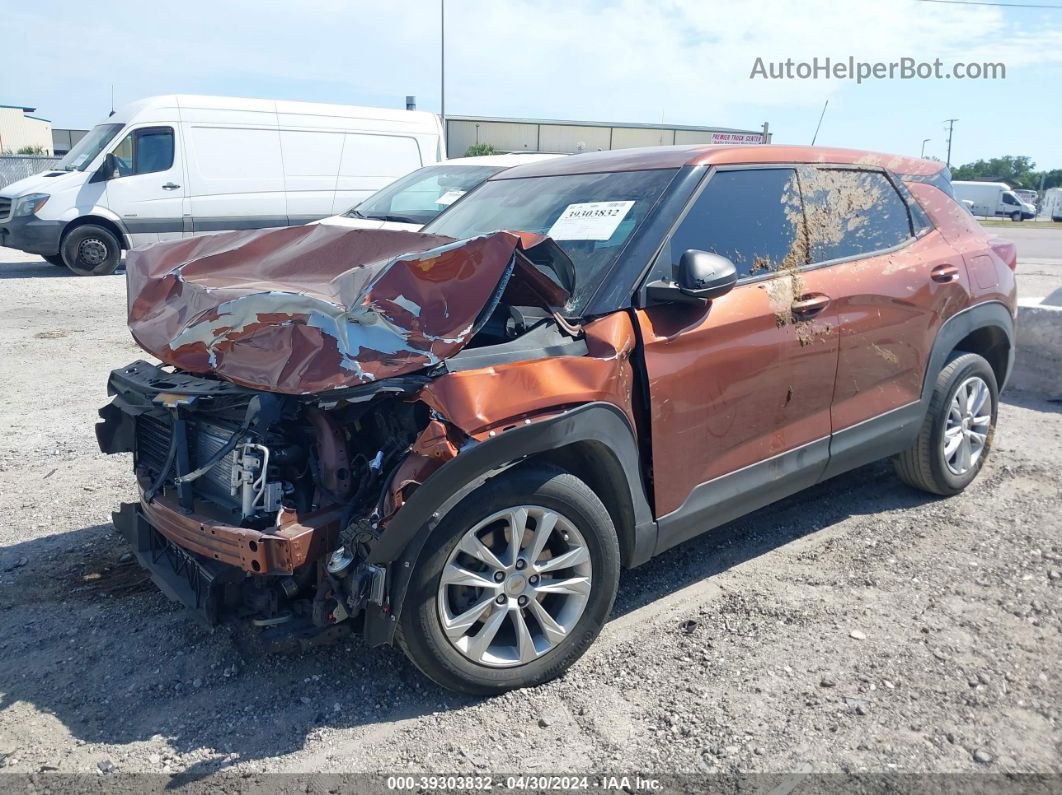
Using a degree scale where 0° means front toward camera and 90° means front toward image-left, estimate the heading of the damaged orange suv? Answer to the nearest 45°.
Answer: approximately 45°

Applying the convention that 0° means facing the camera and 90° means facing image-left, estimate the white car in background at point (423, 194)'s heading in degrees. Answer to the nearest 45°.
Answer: approximately 45°

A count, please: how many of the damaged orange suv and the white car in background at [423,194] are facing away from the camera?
0

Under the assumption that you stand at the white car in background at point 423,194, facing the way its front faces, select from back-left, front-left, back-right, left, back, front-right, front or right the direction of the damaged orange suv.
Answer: front-left

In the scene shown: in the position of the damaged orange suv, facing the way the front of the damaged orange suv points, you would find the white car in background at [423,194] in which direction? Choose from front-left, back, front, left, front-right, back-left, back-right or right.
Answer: back-right

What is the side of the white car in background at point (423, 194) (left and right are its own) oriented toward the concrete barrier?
left

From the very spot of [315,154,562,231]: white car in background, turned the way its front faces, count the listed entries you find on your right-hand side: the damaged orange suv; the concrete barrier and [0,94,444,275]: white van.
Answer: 1

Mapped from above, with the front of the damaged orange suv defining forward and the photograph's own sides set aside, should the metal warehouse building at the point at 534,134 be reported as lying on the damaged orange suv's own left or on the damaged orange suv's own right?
on the damaged orange suv's own right
